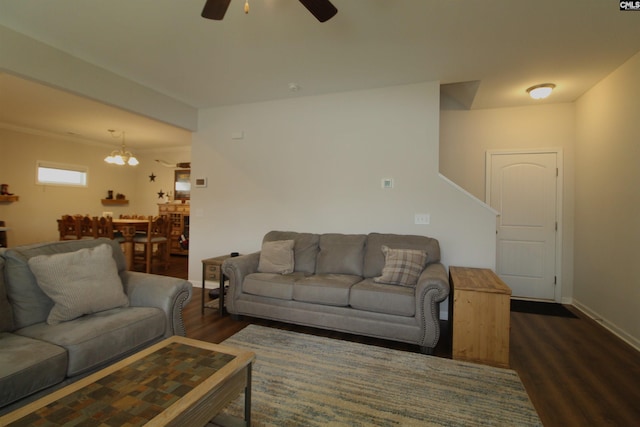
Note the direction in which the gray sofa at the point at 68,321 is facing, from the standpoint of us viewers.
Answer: facing the viewer and to the right of the viewer

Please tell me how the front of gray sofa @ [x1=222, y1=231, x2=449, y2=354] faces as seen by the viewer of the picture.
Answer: facing the viewer and to the left of the viewer

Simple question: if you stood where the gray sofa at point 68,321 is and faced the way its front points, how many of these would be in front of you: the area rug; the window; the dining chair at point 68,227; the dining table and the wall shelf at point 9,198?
1

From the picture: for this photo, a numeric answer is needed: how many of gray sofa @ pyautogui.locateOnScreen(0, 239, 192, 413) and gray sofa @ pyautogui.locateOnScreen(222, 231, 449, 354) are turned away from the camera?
0

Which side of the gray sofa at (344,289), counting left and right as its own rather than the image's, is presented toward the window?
right

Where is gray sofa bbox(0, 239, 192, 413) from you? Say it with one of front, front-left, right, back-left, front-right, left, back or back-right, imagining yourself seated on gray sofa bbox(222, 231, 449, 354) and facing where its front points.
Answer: front

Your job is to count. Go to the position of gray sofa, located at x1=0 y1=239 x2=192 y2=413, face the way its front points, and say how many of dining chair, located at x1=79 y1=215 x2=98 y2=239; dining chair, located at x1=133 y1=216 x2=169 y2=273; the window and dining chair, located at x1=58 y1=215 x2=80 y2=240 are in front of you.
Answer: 0

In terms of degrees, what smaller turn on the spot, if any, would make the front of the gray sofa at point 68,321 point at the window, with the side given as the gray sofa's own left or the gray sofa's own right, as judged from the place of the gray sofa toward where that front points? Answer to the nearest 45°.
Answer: approximately 135° to the gray sofa's own left

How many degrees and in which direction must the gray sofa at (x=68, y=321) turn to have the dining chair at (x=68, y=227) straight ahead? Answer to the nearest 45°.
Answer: approximately 135° to its left

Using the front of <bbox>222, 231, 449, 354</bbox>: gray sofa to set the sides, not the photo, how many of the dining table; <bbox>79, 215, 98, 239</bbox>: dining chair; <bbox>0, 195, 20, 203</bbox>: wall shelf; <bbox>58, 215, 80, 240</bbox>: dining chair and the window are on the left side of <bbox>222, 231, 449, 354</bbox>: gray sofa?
0

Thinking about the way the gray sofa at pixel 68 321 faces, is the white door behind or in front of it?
in front

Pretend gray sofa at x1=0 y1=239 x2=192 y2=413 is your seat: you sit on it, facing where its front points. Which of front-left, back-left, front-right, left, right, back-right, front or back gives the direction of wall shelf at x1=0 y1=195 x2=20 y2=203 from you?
back-left

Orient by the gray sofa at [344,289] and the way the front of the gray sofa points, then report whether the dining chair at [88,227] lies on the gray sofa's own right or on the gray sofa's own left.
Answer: on the gray sofa's own right

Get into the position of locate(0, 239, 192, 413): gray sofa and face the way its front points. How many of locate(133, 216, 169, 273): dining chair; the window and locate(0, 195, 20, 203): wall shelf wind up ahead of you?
0

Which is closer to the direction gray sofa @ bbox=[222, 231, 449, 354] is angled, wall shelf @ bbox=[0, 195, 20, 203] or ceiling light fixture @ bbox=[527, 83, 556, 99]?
the wall shelf

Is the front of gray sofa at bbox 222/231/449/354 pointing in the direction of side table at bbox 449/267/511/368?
no

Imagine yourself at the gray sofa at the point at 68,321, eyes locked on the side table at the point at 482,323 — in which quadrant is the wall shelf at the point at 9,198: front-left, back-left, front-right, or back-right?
back-left

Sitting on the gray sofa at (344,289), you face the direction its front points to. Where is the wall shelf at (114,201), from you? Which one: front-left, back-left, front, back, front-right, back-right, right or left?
right
